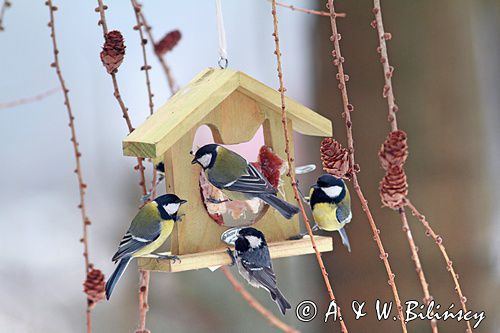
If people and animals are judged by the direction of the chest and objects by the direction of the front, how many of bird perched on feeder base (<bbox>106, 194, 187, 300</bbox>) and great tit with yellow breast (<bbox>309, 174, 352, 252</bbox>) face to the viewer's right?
1

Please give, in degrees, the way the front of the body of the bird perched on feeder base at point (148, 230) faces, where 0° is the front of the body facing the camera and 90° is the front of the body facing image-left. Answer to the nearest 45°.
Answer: approximately 270°

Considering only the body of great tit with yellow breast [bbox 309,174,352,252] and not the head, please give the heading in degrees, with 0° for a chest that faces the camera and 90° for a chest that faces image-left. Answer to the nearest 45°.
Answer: approximately 45°
